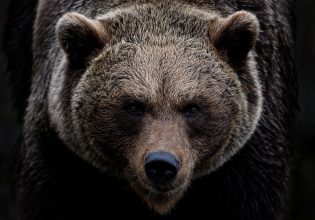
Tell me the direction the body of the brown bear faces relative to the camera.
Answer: toward the camera
